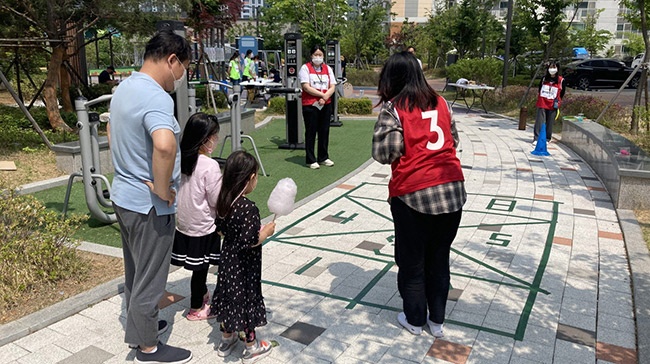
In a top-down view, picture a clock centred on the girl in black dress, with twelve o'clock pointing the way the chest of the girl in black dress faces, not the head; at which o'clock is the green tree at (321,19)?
The green tree is roughly at 11 o'clock from the girl in black dress.

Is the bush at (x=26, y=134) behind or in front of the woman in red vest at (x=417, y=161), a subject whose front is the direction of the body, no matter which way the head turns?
in front

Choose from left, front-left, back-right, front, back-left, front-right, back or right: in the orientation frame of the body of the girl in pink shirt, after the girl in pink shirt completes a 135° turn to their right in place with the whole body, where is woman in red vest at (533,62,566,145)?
back-left

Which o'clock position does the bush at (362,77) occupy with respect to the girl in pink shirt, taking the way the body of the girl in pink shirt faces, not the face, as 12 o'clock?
The bush is roughly at 11 o'clock from the girl in pink shirt.

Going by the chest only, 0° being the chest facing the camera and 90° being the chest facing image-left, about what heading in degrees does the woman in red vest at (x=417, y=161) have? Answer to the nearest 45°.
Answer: approximately 135°

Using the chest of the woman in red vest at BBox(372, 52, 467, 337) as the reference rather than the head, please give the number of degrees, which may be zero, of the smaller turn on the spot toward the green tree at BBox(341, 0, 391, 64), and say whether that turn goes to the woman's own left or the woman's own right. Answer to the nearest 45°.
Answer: approximately 45° to the woman's own right

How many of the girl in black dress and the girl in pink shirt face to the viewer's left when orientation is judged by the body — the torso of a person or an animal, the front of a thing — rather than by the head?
0

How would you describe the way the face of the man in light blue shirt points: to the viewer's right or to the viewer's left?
to the viewer's right

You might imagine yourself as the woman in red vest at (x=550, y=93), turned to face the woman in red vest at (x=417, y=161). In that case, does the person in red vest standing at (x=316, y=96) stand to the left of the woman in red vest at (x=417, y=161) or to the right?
right

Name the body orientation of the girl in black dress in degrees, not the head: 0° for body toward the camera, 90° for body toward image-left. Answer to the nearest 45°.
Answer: approximately 225°

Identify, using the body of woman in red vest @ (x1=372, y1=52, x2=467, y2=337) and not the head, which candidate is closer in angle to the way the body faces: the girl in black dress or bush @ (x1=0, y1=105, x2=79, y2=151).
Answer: the bush
